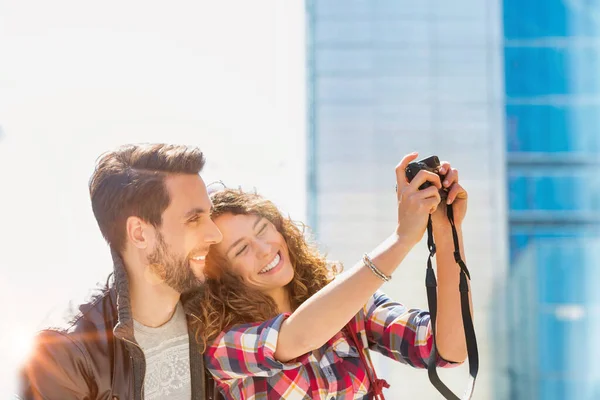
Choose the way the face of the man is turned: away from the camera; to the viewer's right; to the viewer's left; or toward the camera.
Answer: to the viewer's right

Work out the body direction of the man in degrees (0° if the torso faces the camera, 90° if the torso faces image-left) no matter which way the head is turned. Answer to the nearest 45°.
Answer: approximately 315°

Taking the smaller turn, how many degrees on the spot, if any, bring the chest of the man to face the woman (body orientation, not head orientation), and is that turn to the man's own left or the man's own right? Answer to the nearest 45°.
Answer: approximately 45° to the man's own left

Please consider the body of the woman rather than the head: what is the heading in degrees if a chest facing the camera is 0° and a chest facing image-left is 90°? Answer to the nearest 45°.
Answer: approximately 315°

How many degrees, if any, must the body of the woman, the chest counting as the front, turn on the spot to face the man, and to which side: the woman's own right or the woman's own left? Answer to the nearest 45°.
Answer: approximately 135° to the woman's own right
